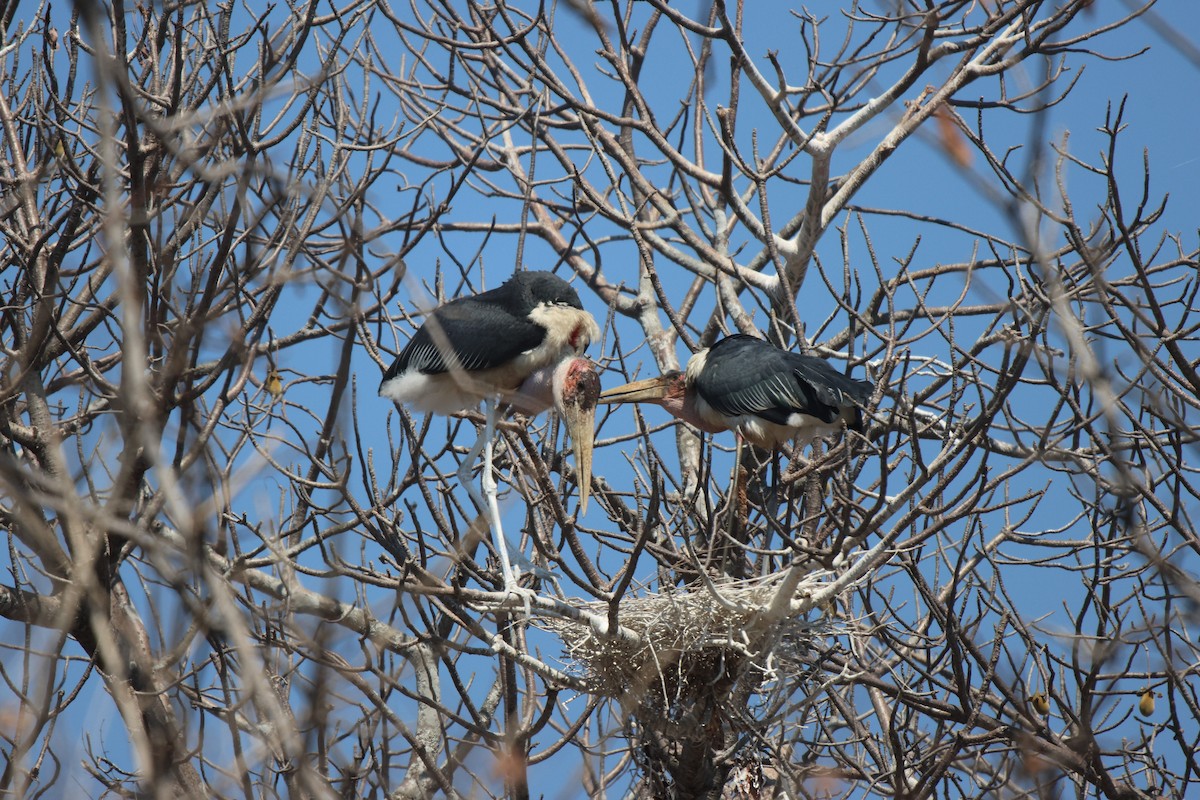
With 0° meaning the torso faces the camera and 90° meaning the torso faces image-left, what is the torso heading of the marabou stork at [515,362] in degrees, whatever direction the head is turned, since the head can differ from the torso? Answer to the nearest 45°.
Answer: approximately 270°
